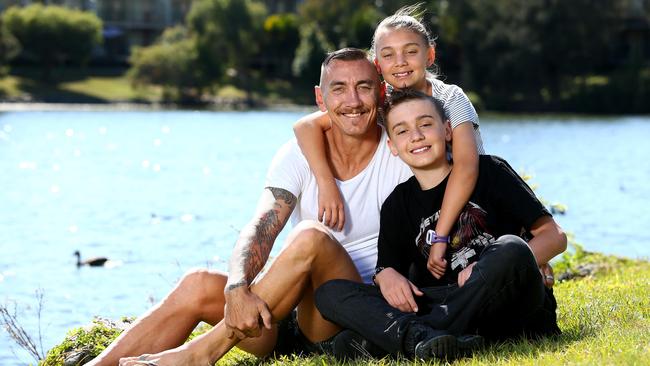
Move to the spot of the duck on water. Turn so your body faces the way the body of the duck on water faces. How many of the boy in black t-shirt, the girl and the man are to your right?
0

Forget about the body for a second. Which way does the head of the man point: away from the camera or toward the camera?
toward the camera

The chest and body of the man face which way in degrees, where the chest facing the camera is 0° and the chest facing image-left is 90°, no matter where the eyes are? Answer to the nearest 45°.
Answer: approximately 45°

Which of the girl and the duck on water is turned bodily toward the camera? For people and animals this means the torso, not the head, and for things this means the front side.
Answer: the girl

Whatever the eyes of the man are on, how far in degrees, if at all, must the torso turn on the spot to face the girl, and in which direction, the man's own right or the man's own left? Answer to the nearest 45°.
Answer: approximately 135° to the man's own left

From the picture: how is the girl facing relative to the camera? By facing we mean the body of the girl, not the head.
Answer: toward the camera

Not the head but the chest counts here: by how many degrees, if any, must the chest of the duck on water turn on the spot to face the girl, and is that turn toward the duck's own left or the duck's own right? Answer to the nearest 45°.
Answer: approximately 90° to the duck's own left

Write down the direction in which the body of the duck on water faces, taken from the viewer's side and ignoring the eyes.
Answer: to the viewer's left

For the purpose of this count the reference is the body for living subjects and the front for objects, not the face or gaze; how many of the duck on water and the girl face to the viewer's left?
1

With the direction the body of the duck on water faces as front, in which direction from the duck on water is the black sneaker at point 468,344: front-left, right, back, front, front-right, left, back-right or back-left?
left

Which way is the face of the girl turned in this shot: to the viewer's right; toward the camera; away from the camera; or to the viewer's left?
toward the camera

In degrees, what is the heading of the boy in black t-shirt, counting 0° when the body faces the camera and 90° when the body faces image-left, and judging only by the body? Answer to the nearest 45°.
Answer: approximately 45°
